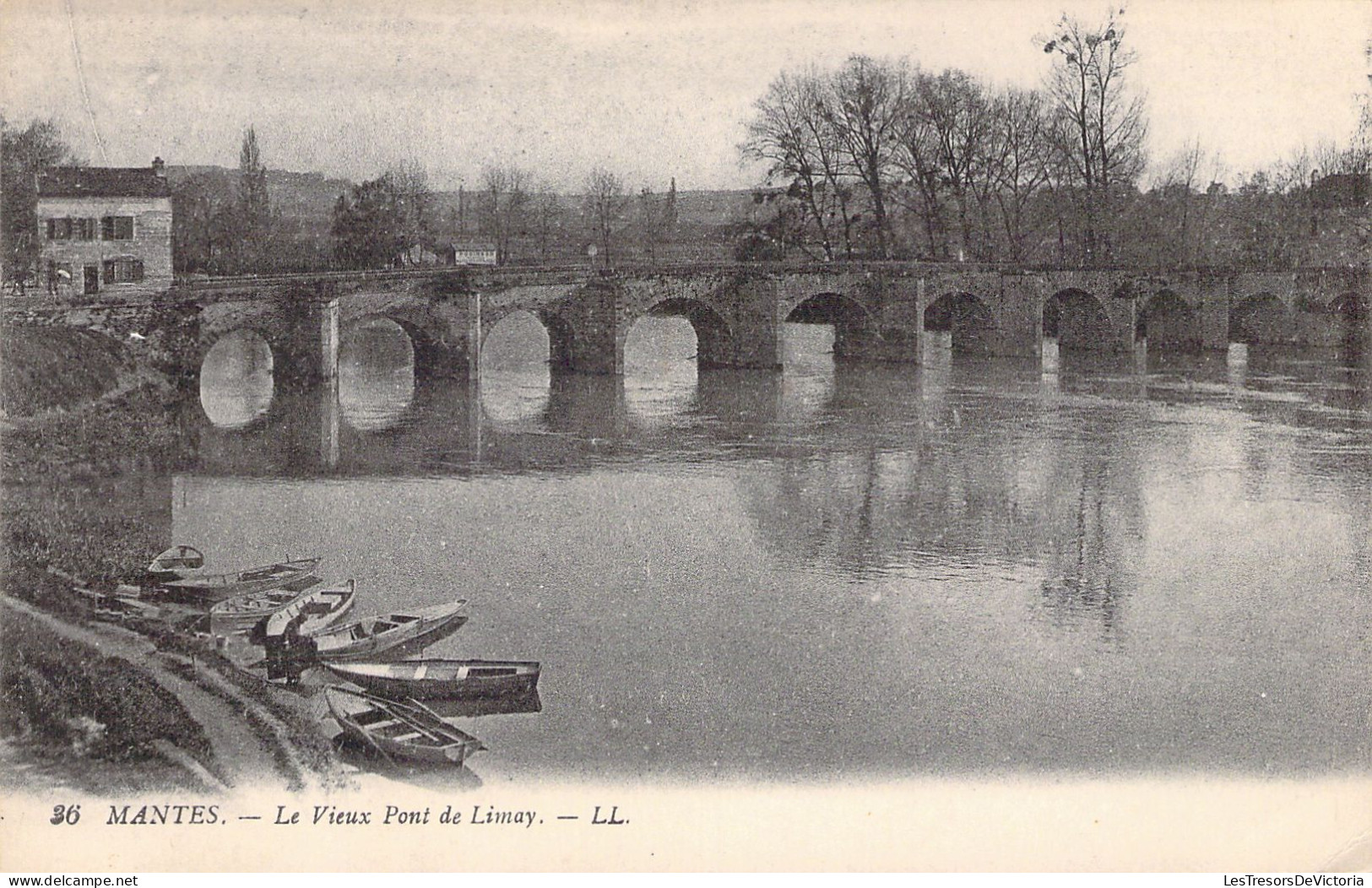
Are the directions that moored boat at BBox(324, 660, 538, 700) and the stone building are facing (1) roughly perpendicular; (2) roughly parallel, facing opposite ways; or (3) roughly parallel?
roughly perpendicular

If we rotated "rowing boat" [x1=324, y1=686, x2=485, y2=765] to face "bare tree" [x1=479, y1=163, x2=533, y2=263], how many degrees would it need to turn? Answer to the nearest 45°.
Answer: approximately 45° to its right

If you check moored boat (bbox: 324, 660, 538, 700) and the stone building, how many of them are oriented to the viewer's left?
1

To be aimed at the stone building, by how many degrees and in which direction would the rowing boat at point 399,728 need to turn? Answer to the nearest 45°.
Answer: approximately 45° to its right

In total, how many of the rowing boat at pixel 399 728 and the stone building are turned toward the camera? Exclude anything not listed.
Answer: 1

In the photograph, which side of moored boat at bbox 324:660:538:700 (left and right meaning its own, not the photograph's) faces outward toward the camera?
left
